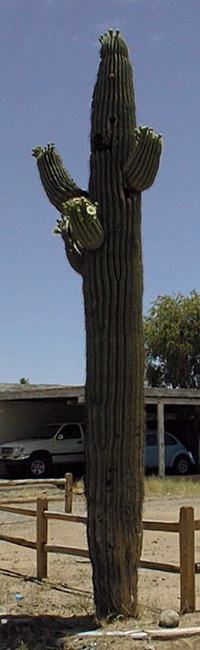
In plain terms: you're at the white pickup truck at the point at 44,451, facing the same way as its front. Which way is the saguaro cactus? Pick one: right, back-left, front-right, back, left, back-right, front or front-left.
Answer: front-left

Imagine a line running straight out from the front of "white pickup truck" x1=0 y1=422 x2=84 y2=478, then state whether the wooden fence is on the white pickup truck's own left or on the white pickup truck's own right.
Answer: on the white pickup truck's own left

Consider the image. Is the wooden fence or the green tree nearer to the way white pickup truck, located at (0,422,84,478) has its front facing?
the wooden fence

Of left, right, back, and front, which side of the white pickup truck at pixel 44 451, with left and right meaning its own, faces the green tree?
back

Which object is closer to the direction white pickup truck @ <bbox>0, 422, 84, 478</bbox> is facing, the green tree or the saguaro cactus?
the saguaro cactus

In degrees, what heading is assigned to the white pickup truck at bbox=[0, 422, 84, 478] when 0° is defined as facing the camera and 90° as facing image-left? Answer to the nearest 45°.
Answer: approximately 45°
